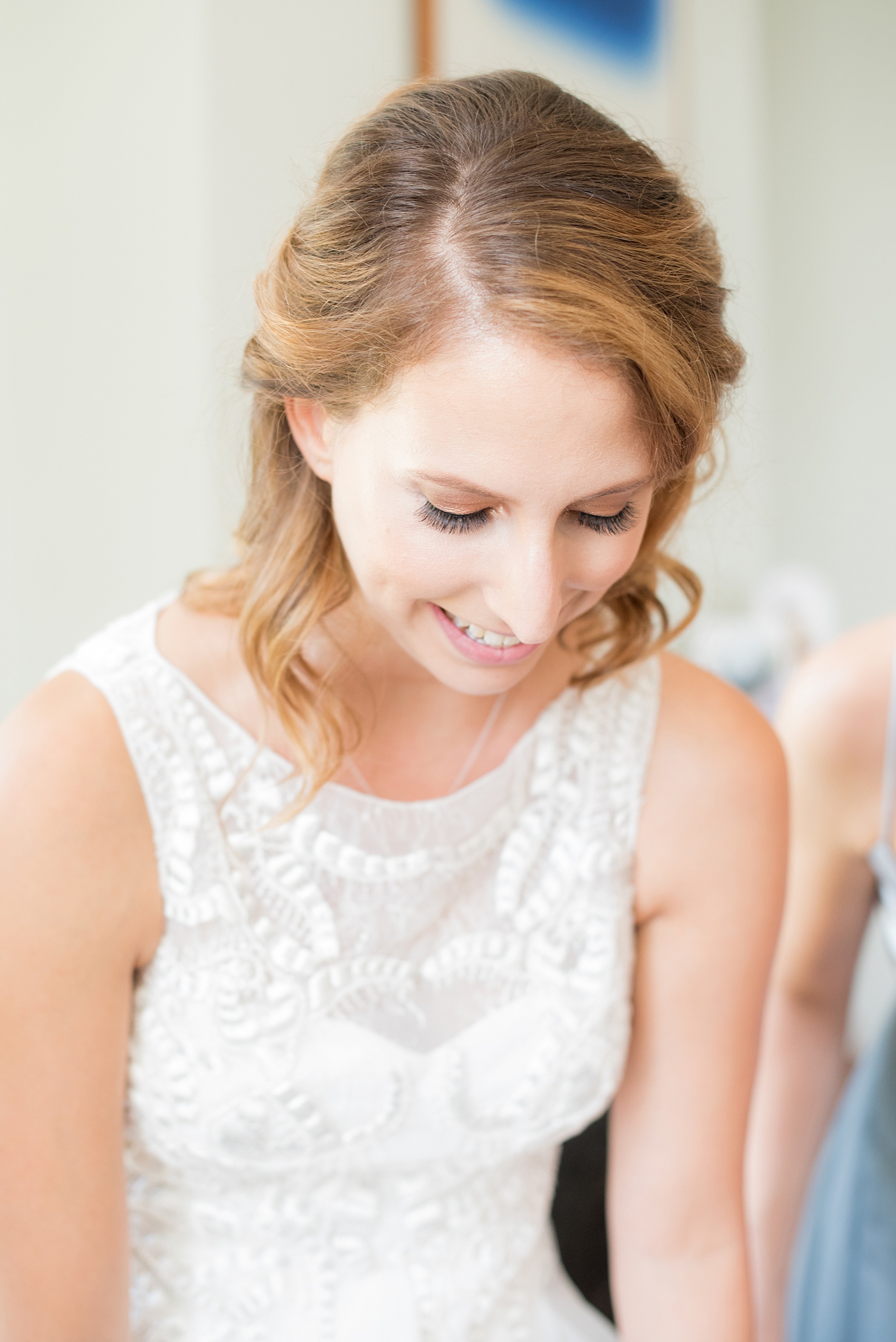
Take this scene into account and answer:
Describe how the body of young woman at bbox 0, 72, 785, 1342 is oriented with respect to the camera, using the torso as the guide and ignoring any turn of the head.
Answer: toward the camera
